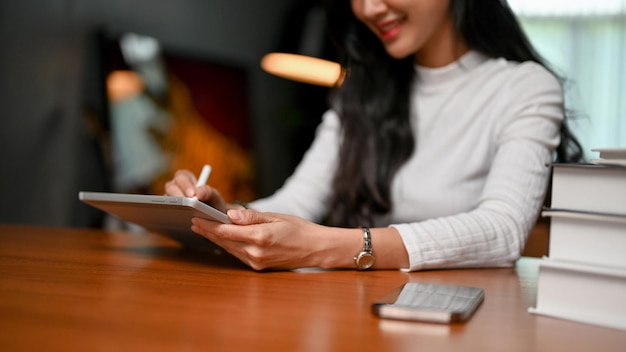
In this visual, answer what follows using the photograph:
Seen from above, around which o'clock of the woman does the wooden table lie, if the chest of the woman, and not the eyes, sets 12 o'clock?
The wooden table is roughly at 11 o'clock from the woman.

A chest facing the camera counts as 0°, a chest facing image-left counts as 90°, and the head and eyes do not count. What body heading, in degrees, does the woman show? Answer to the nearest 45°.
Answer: approximately 45°

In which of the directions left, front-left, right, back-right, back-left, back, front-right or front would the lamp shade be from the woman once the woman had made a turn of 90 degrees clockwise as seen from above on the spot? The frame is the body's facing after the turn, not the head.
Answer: front-right

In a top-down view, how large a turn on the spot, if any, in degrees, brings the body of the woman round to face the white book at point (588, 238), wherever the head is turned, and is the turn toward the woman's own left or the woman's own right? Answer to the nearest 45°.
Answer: approximately 45° to the woman's own left

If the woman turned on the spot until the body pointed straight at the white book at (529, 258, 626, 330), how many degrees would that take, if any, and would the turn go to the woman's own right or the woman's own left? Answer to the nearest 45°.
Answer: approximately 45° to the woman's own left
